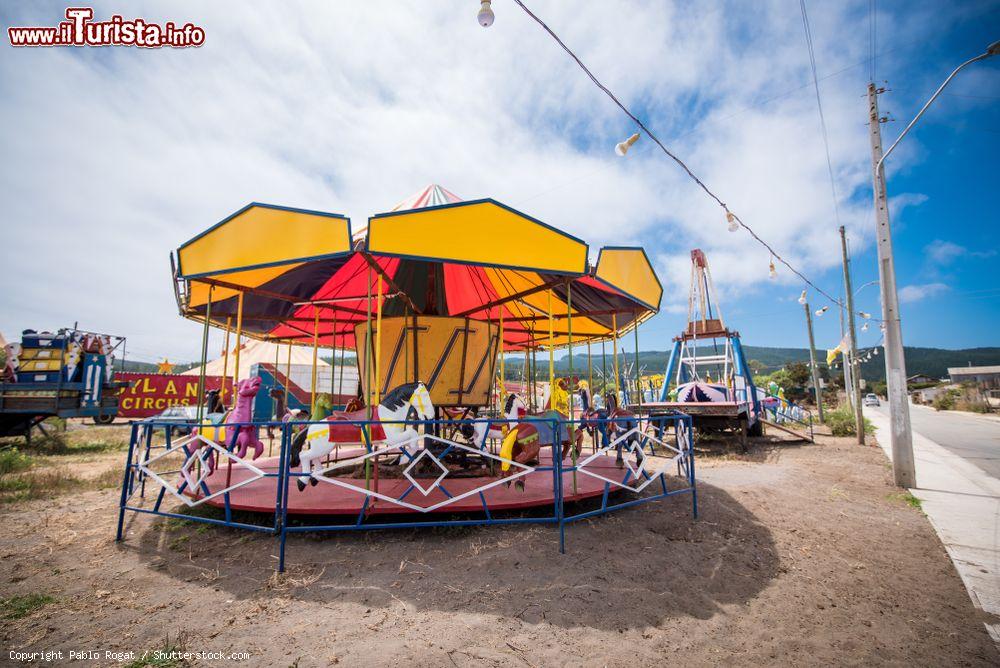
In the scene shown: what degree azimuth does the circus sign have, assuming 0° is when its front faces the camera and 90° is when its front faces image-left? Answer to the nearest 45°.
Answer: approximately 0°

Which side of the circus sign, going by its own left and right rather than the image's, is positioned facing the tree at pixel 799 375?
left

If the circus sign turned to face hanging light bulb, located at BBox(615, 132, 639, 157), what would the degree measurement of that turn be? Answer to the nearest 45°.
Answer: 0° — it already faces it

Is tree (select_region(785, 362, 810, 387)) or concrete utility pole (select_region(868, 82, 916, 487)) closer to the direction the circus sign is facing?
the concrete utility pole
